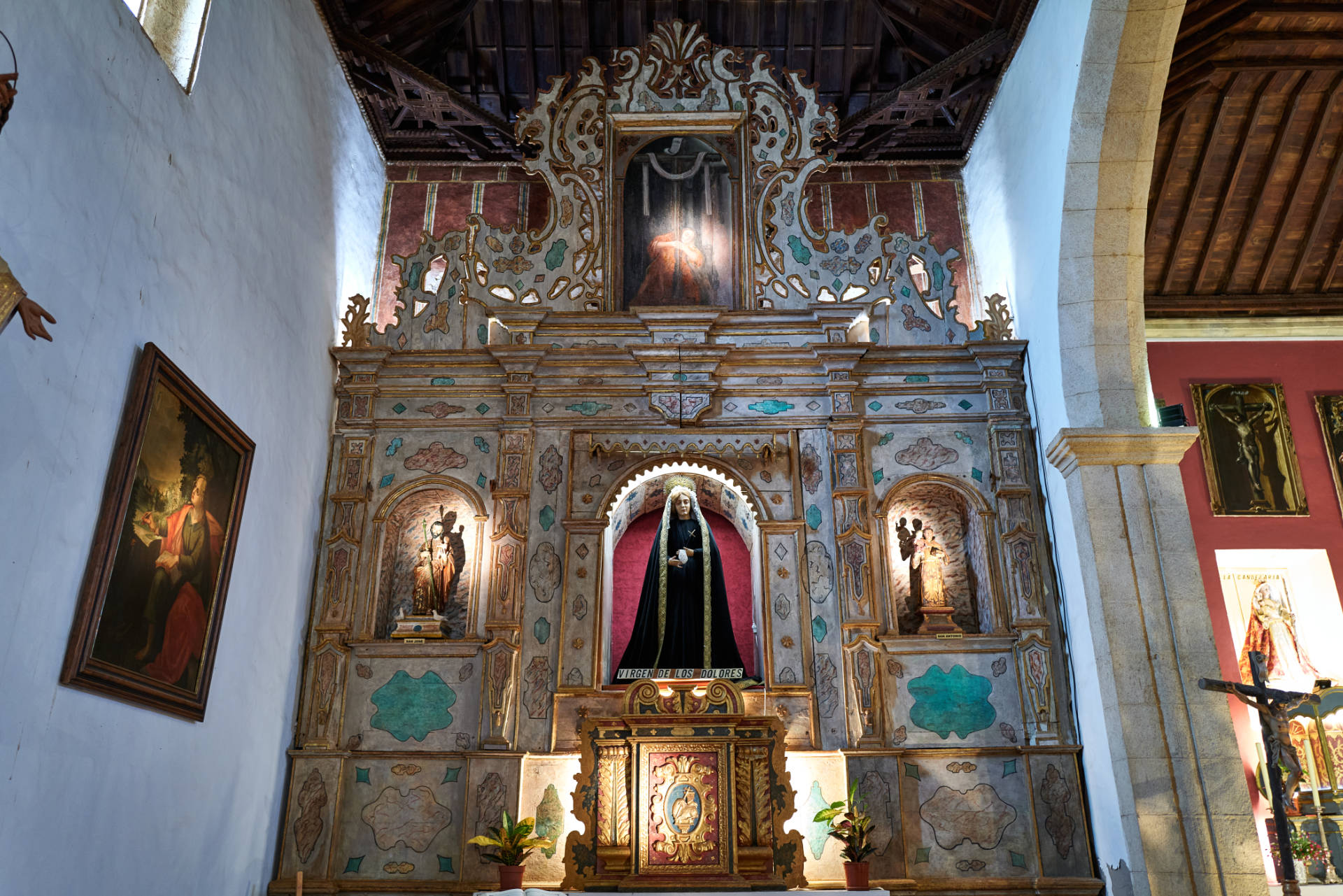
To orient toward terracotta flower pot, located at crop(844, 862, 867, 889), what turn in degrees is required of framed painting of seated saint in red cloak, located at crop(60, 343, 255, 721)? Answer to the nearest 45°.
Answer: approximately 45° to its left

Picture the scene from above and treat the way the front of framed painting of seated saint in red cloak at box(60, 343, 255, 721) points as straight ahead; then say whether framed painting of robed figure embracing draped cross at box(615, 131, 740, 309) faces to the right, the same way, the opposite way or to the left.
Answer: to the right

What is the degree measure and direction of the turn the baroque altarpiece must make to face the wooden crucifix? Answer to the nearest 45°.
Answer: approximately 45° to its left

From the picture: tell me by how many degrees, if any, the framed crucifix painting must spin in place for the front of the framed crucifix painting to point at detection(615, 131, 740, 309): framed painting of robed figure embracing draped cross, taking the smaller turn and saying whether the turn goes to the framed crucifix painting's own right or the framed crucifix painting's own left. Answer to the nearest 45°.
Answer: approximately 45° to the framed crucifix painting's own right

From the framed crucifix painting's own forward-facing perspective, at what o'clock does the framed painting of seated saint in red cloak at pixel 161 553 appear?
The framed painting of seated saint in red cloak is roughly at 1 o'clock from the framed crucifix painting.

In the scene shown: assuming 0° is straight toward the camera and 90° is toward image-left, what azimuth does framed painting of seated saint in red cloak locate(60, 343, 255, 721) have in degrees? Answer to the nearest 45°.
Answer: approximately 315°

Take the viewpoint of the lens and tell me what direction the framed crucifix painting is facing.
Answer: facing the viewer

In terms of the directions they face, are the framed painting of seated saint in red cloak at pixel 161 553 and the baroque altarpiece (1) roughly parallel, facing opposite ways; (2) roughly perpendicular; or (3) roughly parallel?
roughly perpendicular

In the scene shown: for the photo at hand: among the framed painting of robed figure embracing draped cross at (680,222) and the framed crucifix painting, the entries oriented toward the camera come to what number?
2

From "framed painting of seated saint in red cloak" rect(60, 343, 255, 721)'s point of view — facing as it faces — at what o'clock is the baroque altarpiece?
The baroque altarpiece is roughly at 10 o'clock from the framed painting of seated saint in red cloak.

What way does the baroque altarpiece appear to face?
toward the camera
